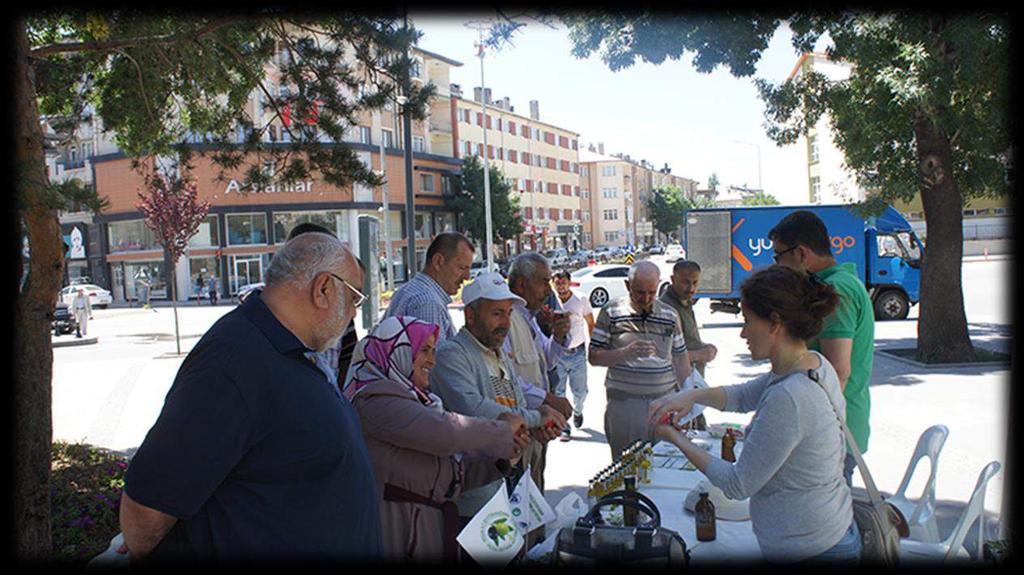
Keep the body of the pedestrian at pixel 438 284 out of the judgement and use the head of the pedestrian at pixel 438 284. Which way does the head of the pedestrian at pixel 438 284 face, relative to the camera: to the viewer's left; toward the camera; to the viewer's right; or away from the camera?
to the viewer's right

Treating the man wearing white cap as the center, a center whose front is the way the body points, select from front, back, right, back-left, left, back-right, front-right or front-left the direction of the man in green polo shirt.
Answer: front-left

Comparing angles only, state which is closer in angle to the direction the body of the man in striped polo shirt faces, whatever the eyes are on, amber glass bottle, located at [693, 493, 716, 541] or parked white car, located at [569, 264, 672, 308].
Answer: the amber glass bottle

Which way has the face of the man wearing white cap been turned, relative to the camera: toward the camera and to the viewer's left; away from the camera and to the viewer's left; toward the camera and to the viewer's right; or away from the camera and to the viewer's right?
toward the camera and to the viewer's right

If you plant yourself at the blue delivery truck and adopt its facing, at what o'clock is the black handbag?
The black handbag is roughly at 3 o'clock from the blue delivery truck.

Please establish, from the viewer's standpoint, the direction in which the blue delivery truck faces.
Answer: facing to the right of the viewer

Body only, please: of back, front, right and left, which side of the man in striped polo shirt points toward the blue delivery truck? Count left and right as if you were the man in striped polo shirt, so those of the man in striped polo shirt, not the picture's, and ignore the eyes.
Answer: back

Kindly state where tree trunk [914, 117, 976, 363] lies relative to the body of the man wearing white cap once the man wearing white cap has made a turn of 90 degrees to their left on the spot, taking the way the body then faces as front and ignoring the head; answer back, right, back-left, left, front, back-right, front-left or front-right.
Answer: front

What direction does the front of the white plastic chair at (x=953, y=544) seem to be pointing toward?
to the viewer's left

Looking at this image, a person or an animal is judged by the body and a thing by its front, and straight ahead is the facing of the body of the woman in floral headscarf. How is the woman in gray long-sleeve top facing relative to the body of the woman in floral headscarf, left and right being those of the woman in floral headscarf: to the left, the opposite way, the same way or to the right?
the opposite way

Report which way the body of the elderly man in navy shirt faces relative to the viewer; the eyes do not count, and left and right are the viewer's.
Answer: facing to the right of the viewer

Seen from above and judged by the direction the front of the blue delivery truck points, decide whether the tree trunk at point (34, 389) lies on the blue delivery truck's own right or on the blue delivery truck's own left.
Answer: on the blue delivery truck's own right

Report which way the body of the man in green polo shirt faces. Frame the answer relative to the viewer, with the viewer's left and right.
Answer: facing to the left of the viewer

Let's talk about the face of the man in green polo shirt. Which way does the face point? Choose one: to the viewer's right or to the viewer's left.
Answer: to the viewer's left

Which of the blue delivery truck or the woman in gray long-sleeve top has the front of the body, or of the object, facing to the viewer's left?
the woman in gray long-sleeve top
